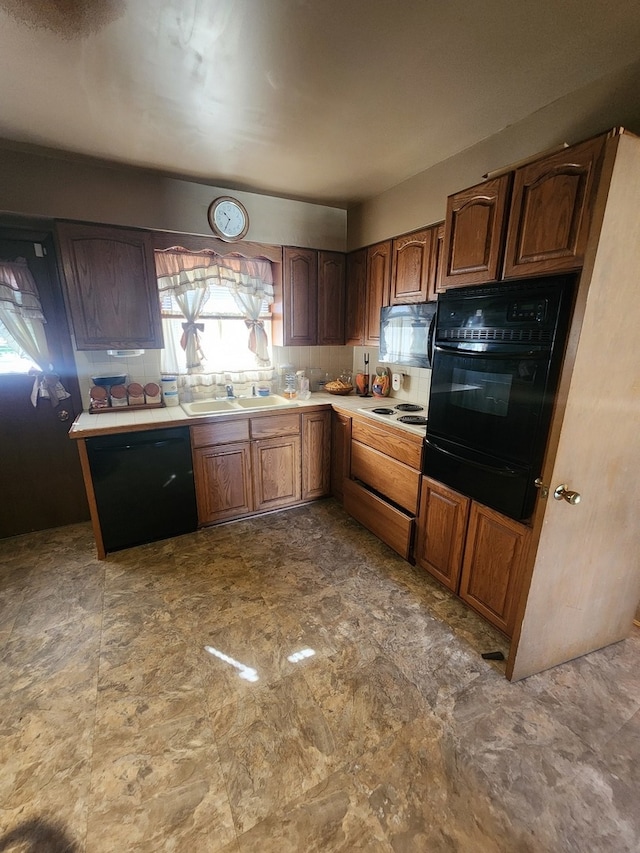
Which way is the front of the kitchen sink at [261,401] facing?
toward the camera

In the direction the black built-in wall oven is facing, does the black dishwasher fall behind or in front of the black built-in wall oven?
in front

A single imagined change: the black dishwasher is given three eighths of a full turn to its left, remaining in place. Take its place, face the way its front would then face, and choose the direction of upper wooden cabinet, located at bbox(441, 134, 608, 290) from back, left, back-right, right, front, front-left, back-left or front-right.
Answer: right

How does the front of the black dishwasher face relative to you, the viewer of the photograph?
facing the viewer

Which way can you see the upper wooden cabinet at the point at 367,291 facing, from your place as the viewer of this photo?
facing the viewer and to the left of the viewer

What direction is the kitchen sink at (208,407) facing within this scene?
toward the camera

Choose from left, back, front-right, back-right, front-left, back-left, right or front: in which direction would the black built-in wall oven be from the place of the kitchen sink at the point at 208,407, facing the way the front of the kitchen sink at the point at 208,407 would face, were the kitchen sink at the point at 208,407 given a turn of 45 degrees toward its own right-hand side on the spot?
left

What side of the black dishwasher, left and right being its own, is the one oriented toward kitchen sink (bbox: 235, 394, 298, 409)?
left

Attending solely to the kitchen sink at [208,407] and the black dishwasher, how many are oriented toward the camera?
2

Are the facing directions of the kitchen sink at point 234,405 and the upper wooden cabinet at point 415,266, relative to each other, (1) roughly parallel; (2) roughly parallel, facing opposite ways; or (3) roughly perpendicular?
roughly perpendicular

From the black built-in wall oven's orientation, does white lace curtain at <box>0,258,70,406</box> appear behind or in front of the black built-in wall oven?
in front
